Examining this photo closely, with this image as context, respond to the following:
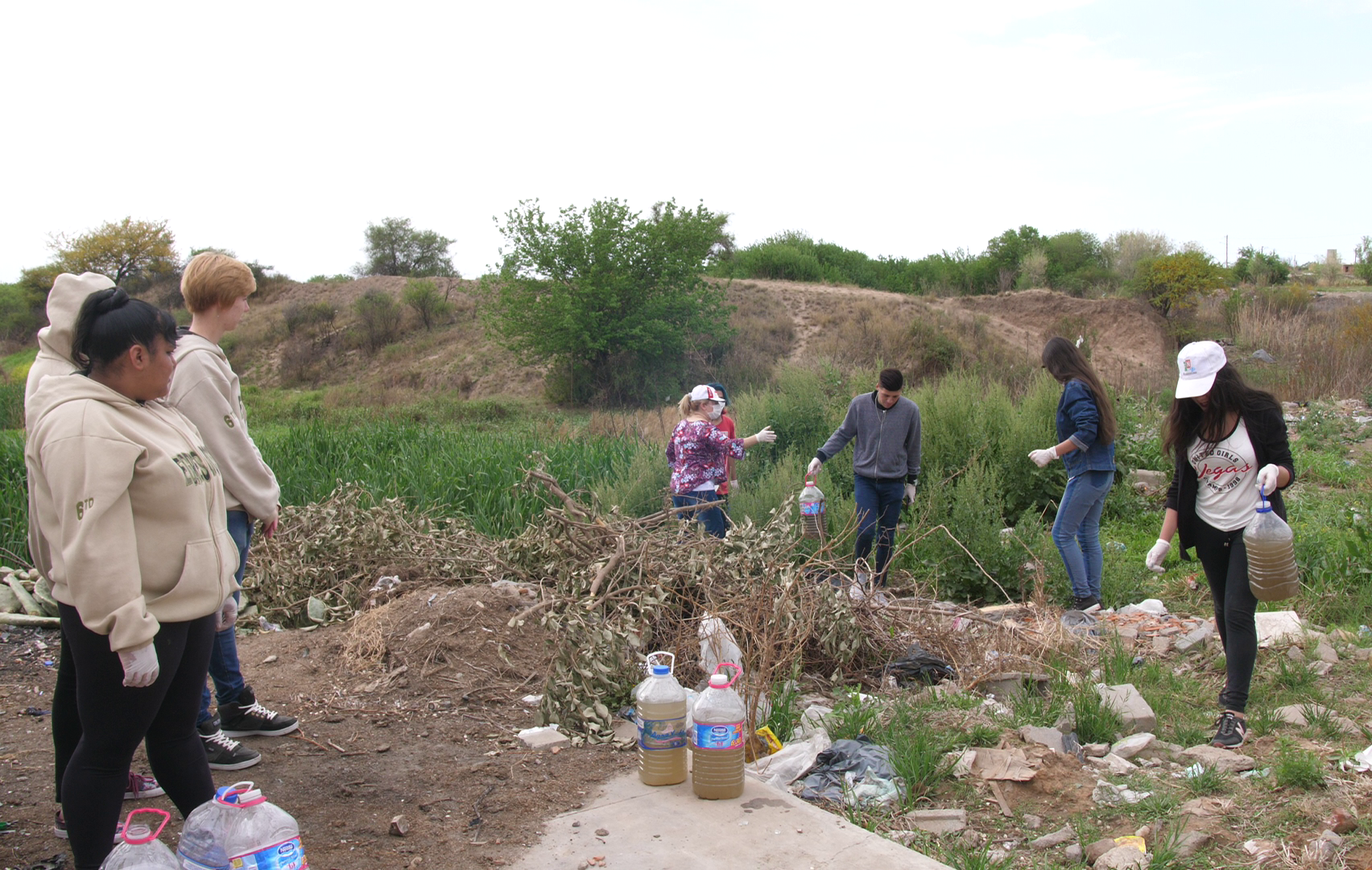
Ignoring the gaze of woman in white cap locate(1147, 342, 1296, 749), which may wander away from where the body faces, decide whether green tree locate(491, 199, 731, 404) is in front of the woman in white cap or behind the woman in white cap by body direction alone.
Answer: behind

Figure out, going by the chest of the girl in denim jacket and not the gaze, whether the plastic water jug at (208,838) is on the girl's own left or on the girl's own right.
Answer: on the girl's own left

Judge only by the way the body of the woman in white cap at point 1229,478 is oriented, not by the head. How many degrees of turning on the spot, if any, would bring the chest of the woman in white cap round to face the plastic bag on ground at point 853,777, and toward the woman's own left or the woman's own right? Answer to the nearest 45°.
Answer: approximately 45° to the woman's own right

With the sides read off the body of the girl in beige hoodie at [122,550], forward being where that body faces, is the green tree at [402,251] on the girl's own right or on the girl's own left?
on the girl's own left

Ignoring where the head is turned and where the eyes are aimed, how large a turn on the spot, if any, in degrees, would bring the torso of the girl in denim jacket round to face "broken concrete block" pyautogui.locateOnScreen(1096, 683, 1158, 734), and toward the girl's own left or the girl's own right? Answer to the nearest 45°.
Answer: approximately 90° to the girl's own left

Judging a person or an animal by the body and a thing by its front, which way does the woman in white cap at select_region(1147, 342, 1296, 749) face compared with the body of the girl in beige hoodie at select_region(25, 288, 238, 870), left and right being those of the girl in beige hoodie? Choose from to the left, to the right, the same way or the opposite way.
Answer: to the right

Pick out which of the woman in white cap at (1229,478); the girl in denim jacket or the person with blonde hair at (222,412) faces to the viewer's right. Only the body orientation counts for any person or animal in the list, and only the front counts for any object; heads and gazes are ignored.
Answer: the person with blonde hair

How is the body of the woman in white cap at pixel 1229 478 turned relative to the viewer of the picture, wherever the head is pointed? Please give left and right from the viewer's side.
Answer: facing the viewer

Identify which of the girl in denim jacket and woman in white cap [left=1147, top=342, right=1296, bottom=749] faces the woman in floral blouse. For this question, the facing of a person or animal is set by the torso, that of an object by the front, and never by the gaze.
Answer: the girl in denim jacket

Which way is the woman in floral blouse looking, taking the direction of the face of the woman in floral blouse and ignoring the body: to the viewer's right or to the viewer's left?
to the viewer's right

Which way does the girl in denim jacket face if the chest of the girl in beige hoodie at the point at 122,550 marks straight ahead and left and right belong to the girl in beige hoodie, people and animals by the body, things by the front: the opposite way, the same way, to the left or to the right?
the opposite way

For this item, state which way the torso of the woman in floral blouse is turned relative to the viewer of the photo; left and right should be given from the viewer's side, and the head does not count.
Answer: facing away from the viewer and to the right of the viewer

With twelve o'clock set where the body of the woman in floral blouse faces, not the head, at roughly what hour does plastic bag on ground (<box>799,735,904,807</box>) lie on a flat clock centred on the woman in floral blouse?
The plastic bag on ground is roughly at 4 o'clock from the woman in floral blouse.

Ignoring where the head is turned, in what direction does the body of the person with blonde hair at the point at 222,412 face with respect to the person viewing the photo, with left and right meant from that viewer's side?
facing to the right of the viewer

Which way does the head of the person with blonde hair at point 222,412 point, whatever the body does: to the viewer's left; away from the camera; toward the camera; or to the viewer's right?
to the viewer's right

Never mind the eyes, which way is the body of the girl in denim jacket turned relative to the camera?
to the viewer's left

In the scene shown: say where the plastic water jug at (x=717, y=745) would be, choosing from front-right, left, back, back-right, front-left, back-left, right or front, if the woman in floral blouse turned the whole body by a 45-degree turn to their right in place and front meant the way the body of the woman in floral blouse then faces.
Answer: right

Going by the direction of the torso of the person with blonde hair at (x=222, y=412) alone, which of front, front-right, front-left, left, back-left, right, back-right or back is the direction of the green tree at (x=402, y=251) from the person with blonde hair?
left
